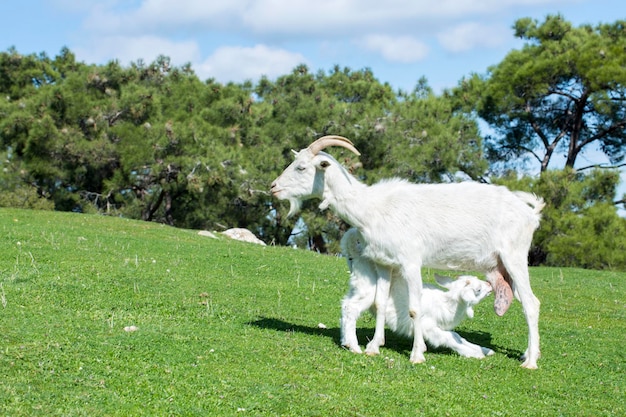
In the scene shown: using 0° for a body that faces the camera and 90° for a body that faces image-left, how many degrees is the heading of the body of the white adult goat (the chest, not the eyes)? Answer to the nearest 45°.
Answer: approximately 90°

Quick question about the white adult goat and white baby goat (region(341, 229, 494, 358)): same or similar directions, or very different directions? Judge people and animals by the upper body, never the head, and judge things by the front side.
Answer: very different directions

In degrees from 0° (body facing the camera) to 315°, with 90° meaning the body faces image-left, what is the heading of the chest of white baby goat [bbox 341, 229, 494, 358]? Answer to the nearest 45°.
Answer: approximately 270°
